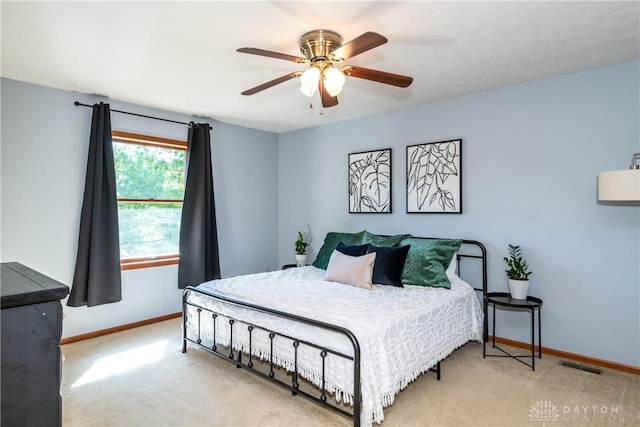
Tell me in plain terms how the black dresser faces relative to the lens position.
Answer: facing away from the viewer and to the right of the viewer

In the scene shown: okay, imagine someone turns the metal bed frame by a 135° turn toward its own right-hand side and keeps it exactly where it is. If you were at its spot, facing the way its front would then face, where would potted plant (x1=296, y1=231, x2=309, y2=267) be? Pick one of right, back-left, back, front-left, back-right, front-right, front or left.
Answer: front

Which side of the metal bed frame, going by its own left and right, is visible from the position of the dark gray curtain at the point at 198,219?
right

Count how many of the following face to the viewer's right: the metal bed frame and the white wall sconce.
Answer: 0

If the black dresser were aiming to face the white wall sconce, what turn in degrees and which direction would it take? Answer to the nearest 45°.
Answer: approximately 45° to its right

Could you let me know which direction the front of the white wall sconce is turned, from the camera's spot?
facing the viewer and to the left of the viewer

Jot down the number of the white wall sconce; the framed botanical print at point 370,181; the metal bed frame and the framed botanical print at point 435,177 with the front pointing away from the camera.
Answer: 0

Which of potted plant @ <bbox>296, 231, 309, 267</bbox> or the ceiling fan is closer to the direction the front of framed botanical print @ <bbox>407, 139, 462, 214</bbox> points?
the ceiling fan

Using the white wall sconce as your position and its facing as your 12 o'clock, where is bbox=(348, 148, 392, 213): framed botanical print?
The framed botanical print is roughly at 2 o'clock from the white wall sconce.

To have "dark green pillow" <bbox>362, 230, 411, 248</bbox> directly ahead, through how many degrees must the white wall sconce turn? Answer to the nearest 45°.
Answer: approximately 45° to its right

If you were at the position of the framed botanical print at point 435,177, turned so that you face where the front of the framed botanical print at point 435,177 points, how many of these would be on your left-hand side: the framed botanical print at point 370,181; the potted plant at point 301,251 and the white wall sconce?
1

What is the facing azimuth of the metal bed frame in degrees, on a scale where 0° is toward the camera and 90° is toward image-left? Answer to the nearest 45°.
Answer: approximately 45°
